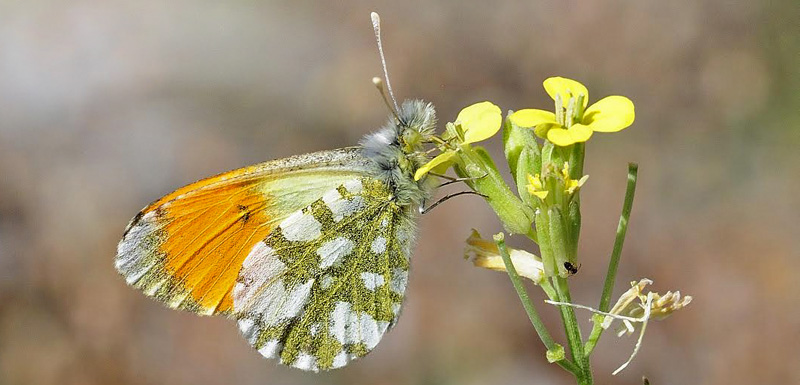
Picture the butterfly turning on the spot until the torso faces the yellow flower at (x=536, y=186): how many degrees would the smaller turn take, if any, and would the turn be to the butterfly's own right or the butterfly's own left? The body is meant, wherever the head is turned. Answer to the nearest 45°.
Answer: approximately 45° to the butterfly's own right

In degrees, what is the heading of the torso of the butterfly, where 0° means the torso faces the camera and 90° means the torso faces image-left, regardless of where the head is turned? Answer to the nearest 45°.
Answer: approximately 270°

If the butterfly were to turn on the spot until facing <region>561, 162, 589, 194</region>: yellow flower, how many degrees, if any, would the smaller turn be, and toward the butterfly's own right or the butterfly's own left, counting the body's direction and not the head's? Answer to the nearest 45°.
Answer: approximately 45° to the butterfly's own right
